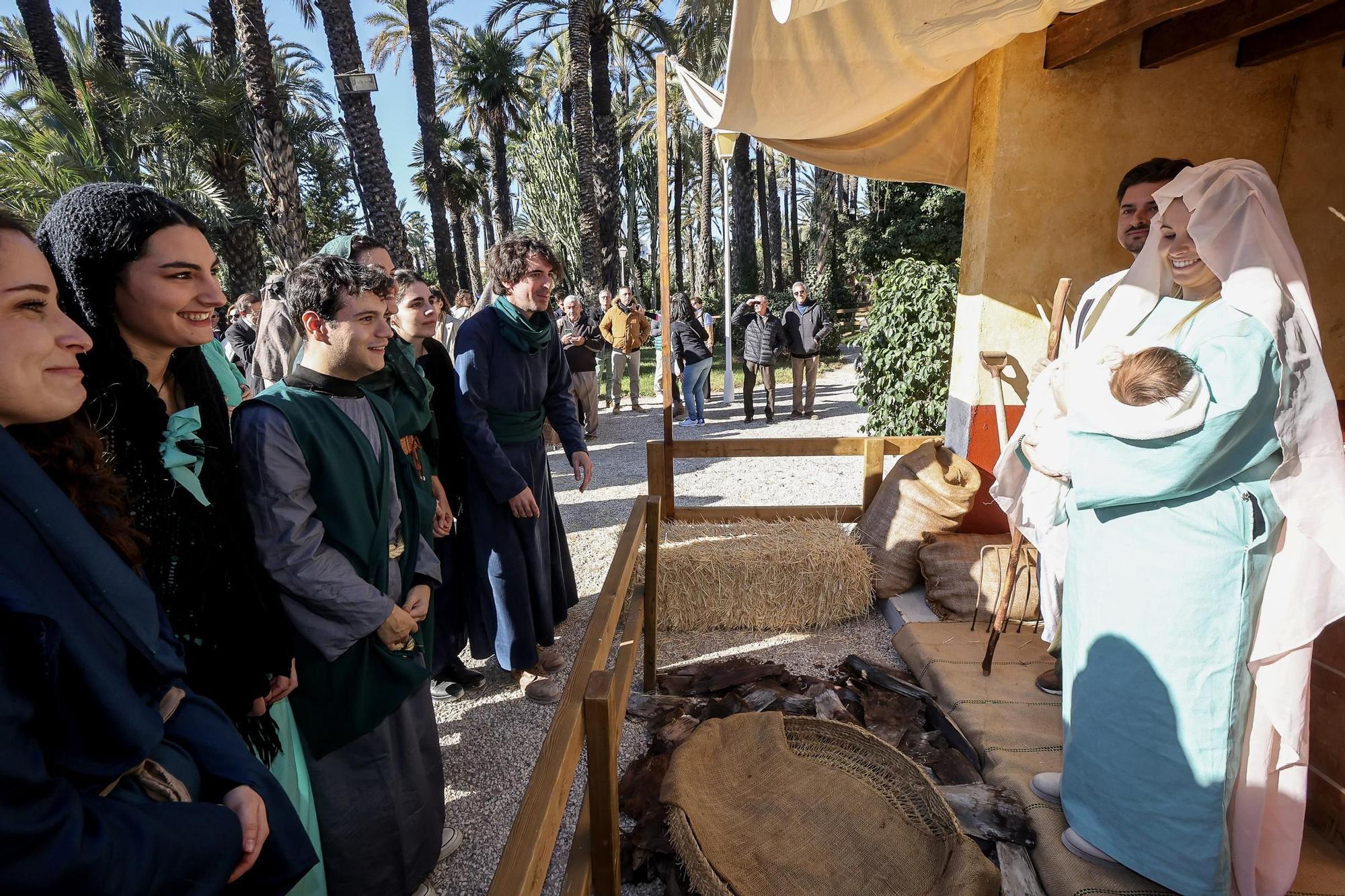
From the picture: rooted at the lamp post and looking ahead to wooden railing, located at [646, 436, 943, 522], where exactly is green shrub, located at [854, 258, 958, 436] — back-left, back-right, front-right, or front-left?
front-left

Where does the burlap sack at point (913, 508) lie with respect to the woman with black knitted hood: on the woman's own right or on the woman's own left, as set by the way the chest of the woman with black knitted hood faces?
on the woman's own left

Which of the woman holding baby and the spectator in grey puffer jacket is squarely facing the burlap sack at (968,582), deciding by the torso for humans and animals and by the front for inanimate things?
the spectator in grey puffer jacket

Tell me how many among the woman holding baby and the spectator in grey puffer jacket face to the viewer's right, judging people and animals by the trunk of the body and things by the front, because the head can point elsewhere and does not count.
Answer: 0

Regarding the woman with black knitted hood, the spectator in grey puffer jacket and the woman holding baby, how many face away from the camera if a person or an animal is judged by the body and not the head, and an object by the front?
0

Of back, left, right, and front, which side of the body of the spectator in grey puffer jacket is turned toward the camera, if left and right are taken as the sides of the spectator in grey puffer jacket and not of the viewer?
front

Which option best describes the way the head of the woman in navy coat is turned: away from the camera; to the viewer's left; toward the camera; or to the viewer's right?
to the viewer's right

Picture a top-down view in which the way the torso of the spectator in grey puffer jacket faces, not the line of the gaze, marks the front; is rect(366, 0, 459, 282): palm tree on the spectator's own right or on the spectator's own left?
on the spectator's own right

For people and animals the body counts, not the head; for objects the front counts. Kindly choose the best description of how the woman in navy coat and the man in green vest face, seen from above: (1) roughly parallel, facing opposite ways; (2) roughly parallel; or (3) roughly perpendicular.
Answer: roughly parallel

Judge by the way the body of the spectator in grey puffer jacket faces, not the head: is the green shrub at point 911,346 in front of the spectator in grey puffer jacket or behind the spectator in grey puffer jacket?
in front

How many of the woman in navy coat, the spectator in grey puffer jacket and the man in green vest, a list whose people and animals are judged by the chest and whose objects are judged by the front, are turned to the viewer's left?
0

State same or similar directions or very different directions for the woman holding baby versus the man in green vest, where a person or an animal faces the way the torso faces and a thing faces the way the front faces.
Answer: very different directions

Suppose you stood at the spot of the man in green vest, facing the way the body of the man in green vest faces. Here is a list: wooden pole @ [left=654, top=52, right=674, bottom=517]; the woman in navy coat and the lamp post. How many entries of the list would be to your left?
2

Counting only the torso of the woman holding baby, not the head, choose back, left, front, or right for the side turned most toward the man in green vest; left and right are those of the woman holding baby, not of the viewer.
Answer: front

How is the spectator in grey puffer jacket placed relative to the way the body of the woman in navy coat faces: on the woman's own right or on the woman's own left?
on the woman's own left

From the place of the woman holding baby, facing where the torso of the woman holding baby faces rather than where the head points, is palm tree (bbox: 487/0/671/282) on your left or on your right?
on your right
